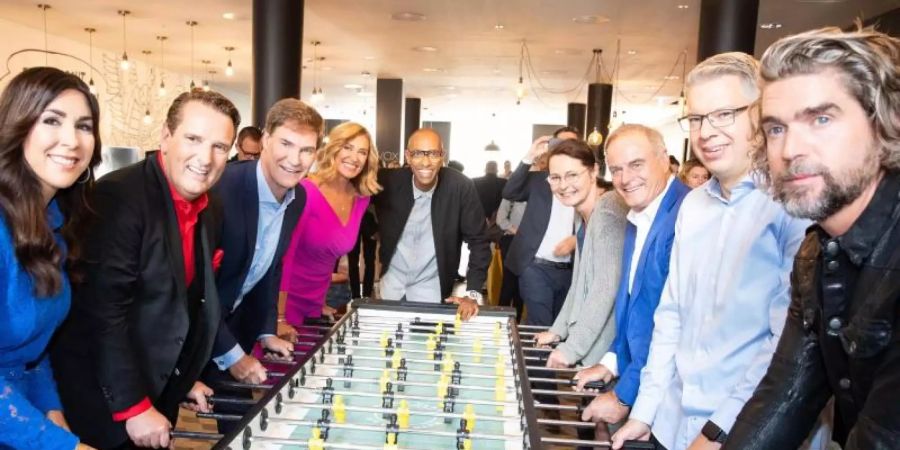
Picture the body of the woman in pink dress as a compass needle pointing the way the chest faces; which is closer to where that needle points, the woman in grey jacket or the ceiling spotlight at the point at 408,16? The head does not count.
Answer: the woman in grey jacket

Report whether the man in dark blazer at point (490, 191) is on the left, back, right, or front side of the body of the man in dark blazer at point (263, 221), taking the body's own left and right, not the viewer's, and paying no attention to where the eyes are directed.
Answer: left

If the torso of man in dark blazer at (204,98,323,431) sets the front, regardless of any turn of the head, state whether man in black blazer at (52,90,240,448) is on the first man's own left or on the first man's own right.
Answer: on the first man's own right

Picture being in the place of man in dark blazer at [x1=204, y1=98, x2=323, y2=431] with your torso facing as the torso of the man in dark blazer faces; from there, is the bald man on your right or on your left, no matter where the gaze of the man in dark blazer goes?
on your left

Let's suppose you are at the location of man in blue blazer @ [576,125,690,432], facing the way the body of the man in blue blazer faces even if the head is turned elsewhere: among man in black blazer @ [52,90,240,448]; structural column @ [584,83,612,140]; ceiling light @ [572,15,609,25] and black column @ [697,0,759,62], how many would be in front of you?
1

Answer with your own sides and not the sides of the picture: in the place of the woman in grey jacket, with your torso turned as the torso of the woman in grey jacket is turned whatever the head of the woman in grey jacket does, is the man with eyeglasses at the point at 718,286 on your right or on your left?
on your left

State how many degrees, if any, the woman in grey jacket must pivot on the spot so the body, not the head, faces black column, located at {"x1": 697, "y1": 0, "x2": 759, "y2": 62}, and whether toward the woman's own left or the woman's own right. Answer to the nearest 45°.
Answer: approximately 135° to the woman's own right

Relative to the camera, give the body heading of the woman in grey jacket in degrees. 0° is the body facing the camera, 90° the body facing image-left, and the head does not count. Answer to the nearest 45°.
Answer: approximately 45°

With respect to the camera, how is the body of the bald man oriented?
toward the camera

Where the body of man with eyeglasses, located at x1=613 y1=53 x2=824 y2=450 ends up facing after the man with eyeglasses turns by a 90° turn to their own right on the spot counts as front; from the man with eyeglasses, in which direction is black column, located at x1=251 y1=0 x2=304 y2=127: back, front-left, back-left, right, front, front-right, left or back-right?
front

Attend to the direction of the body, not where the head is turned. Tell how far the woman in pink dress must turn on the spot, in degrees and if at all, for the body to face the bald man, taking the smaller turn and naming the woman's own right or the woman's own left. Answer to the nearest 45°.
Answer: approximately 90° to the woman's own left
